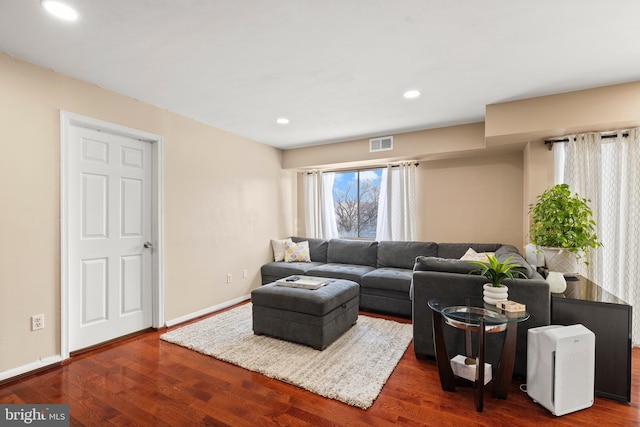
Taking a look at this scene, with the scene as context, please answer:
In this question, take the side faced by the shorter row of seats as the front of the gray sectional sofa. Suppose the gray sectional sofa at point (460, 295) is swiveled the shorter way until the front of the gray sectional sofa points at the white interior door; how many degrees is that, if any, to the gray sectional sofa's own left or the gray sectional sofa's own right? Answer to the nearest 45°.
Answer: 0° — it already faces it

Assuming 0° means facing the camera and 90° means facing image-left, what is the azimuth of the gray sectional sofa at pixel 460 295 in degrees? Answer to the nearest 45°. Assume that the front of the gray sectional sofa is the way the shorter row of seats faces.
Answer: approximately 90°

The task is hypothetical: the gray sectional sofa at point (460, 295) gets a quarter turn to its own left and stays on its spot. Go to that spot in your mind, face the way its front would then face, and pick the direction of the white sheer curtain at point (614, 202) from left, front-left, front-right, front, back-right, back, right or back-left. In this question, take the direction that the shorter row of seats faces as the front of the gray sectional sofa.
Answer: back-left

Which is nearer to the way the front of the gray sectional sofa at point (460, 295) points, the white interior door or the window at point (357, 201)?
the white interior door

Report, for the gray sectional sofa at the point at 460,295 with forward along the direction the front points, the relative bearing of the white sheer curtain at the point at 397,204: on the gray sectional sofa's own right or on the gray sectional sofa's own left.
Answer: on the gray sectional sofa's own right

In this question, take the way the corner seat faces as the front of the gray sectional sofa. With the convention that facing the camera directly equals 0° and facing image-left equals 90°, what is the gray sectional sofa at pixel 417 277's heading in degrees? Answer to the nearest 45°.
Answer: approximately 45°

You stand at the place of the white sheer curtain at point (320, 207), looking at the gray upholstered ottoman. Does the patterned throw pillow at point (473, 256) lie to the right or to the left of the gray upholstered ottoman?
left

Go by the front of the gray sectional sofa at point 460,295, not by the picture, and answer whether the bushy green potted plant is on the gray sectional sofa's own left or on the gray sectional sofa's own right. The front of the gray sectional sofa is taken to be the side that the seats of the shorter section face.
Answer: on the gray sectional sofa's own right

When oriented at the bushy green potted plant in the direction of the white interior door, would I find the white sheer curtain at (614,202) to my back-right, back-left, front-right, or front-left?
back-right

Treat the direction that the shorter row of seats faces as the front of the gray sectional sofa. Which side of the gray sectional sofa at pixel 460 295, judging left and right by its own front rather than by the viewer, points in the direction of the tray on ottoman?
front

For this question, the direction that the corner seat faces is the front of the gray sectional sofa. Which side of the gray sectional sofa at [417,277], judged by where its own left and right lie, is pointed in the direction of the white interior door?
front

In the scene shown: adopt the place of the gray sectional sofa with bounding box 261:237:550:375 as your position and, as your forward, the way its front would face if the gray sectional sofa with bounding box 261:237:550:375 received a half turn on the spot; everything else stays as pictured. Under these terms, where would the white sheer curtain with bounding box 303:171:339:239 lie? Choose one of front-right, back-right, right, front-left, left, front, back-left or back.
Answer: left

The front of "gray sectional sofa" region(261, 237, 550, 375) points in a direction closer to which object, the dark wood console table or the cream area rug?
the cream area rug
